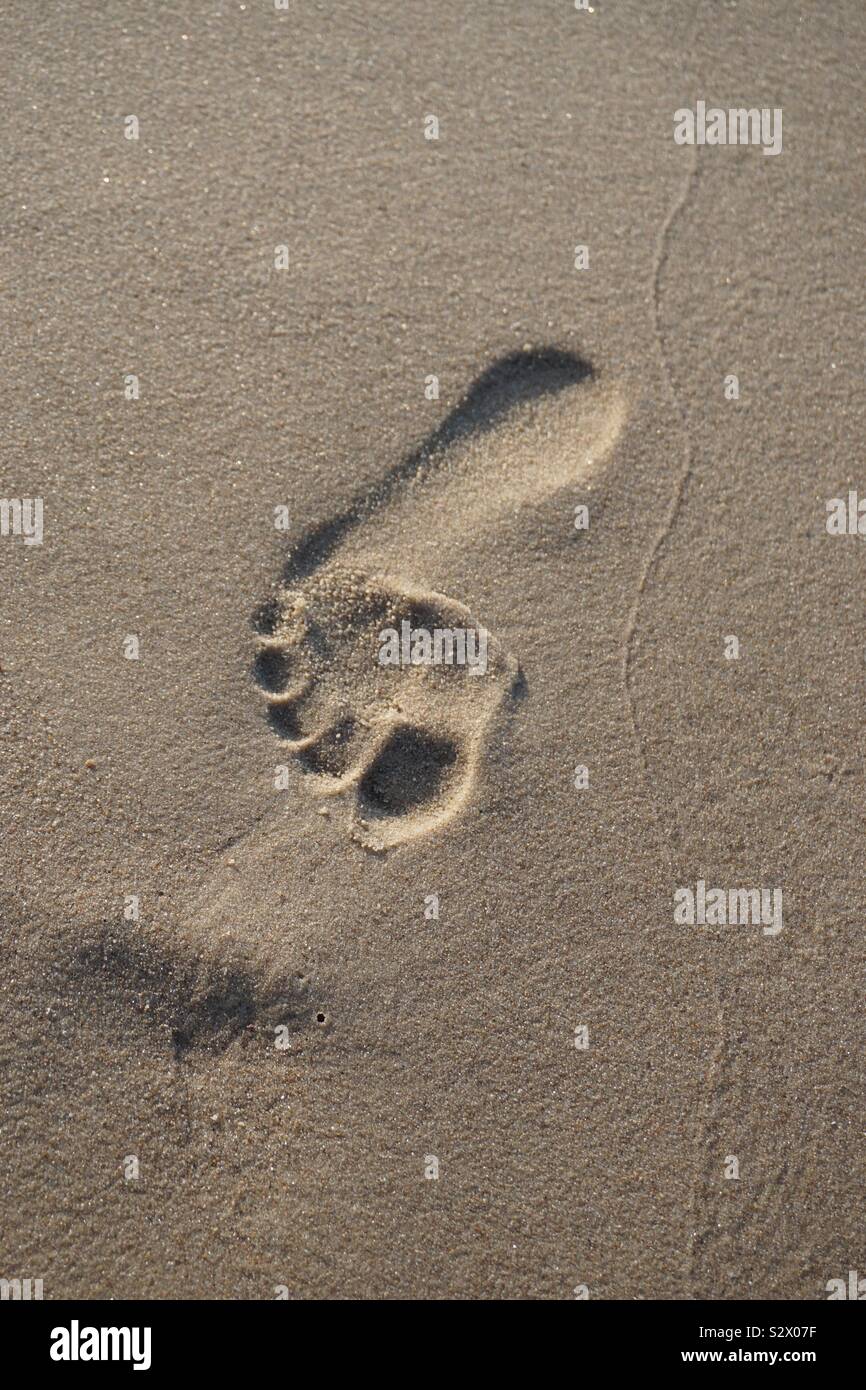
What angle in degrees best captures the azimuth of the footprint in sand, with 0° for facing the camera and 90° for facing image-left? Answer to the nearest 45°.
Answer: approximately 45°
